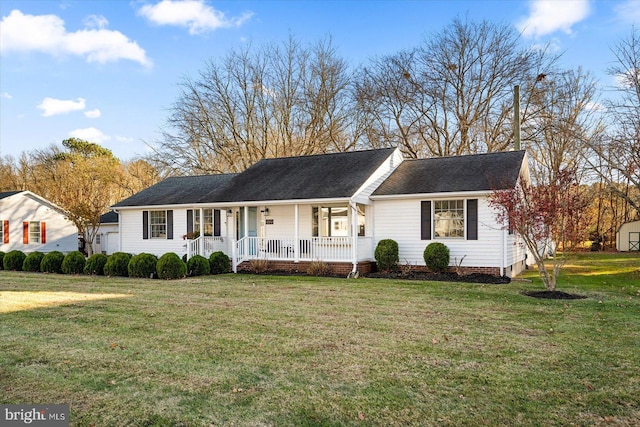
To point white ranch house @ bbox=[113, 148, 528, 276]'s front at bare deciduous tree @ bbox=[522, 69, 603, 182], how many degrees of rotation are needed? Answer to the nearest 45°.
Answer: approximately 180°

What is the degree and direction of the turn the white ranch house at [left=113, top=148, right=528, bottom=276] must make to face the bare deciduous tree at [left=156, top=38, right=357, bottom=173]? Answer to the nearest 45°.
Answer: approximately 135° to its right

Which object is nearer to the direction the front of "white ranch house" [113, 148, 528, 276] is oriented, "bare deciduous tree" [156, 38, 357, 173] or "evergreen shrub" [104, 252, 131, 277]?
the evergreen shrub

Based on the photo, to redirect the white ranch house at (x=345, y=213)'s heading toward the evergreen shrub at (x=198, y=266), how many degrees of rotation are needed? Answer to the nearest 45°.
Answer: approximately 45° to its right

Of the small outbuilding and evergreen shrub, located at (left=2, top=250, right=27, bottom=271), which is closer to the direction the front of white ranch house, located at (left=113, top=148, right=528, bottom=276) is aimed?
the evergreen shrub

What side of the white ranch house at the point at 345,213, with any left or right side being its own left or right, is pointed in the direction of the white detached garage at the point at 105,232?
right

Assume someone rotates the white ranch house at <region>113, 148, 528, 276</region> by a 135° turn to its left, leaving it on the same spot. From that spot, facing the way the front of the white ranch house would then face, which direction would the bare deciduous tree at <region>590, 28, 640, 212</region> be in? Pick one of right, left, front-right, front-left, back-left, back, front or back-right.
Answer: front

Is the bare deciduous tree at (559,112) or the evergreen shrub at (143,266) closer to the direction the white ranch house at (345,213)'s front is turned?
the evergreen shrub

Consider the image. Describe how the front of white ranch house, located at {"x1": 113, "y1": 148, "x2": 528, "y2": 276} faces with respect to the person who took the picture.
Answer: facing the viewer and to the left of the viewer
